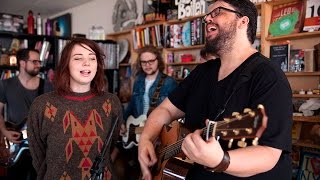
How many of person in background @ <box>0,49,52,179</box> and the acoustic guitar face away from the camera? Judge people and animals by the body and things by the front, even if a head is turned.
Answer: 0

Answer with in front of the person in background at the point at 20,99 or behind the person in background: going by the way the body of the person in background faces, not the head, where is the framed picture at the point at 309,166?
in front

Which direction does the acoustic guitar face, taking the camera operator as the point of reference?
facing the viewer and to the left of the viewer

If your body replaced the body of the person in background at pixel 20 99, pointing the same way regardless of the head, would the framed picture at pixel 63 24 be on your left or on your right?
on your left

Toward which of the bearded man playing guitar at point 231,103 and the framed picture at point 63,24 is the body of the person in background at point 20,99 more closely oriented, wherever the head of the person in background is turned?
the bearded man playing guitar

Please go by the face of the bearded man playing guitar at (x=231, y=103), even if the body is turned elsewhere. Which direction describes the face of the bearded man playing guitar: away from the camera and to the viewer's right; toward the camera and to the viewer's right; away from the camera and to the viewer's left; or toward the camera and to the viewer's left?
toward the camera and to the viewer's left

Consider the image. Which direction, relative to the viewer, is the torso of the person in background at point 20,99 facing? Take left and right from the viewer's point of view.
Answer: facing the viewer and to the right of the viewer

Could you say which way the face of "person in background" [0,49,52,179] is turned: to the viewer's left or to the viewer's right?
to the viewer's right

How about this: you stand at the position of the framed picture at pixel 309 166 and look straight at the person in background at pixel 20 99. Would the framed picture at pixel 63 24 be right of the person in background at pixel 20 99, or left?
right

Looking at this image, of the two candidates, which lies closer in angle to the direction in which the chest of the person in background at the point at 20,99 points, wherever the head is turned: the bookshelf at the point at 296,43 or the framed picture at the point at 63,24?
the bookshelf

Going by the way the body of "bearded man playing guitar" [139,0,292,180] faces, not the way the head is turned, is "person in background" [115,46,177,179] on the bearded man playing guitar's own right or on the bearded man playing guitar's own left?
on the bearded man playing guitar's own right
